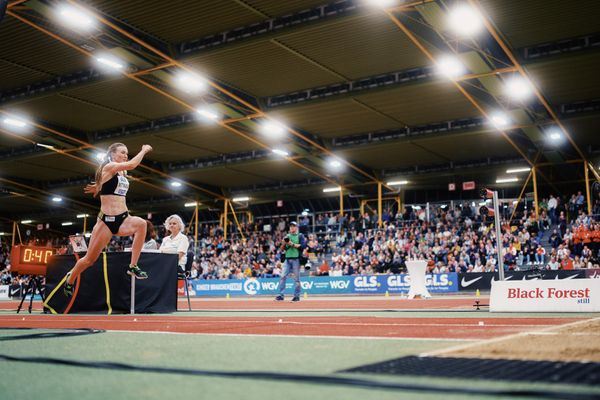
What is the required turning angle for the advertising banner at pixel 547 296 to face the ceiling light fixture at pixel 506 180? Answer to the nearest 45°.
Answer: approximately 180°

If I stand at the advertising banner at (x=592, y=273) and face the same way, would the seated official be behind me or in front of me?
in front

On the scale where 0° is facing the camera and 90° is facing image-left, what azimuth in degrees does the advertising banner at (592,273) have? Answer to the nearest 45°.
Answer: approximately 0°

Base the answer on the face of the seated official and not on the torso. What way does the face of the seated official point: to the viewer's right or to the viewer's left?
to the viewer's left

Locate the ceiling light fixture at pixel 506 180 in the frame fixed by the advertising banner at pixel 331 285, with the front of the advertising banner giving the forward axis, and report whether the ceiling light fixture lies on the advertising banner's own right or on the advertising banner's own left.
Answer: on the advertising banner's own left

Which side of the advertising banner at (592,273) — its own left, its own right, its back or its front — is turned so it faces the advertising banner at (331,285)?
right

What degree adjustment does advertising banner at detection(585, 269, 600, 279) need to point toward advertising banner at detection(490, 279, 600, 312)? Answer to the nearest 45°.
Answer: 0° — it already faces it

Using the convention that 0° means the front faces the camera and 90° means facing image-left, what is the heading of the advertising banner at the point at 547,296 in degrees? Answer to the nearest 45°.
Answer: approximately 0°

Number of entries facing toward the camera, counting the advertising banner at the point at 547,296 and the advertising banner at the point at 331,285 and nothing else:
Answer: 2
